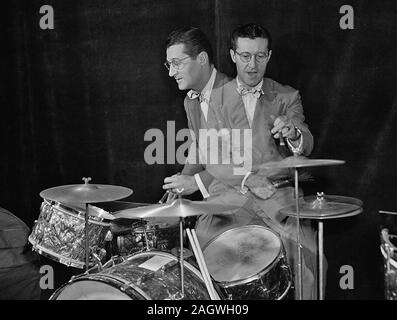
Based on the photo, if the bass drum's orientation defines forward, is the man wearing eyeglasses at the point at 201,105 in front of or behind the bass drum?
behind

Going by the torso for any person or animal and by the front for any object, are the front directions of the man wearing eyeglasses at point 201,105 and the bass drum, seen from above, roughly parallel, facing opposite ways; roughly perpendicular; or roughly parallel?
roughly parallel

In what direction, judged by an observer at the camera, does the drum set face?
facing the viewer and to the left of the viewer

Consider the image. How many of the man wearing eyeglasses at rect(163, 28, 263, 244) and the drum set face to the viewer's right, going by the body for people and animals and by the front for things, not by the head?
0

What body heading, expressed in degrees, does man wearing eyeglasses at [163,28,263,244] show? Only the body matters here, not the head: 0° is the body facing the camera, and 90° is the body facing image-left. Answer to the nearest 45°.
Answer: approximately 45°

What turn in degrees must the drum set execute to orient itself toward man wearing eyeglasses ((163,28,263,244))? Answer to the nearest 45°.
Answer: approximately 135° to its right

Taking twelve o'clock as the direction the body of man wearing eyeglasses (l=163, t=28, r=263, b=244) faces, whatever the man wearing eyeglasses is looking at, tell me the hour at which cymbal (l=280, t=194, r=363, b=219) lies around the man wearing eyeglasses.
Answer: The cymbal is roughly at 9 o'clock from the man wearing eyeglasses.

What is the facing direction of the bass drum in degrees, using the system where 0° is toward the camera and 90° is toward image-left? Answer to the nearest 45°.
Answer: approximately 45°

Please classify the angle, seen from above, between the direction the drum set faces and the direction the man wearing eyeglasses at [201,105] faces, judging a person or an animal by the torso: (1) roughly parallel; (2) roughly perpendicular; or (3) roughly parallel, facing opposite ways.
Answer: roughly parallel

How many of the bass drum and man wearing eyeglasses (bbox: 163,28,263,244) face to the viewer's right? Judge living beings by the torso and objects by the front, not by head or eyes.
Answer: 0

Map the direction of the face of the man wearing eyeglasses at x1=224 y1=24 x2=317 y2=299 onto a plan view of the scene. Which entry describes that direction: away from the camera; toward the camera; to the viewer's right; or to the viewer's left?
toward the camera
